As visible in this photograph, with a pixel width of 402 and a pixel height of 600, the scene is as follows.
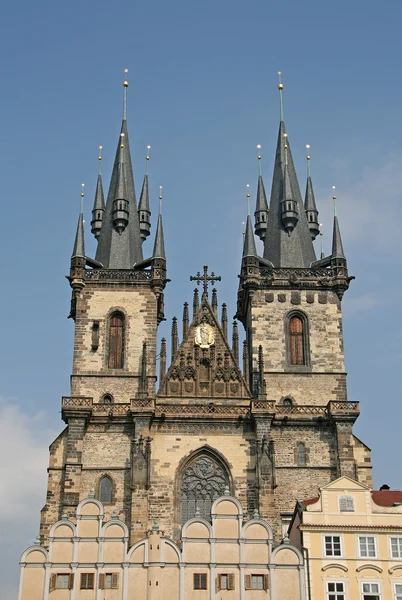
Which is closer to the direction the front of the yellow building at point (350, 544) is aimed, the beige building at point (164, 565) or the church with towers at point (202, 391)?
the beige building

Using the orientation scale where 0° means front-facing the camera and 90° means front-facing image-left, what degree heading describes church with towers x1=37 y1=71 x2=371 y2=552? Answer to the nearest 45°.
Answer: approximately 0°

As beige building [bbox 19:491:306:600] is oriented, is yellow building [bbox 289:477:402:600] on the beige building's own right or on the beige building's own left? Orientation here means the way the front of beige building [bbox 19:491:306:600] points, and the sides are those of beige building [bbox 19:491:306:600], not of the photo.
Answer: on the beige building's own left

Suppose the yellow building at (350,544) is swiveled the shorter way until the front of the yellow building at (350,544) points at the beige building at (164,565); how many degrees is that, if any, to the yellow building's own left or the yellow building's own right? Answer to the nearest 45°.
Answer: approximately 90° to the yellow building's own right

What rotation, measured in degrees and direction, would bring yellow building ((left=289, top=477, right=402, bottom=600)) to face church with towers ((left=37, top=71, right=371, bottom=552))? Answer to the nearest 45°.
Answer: approximately 135° to its right
